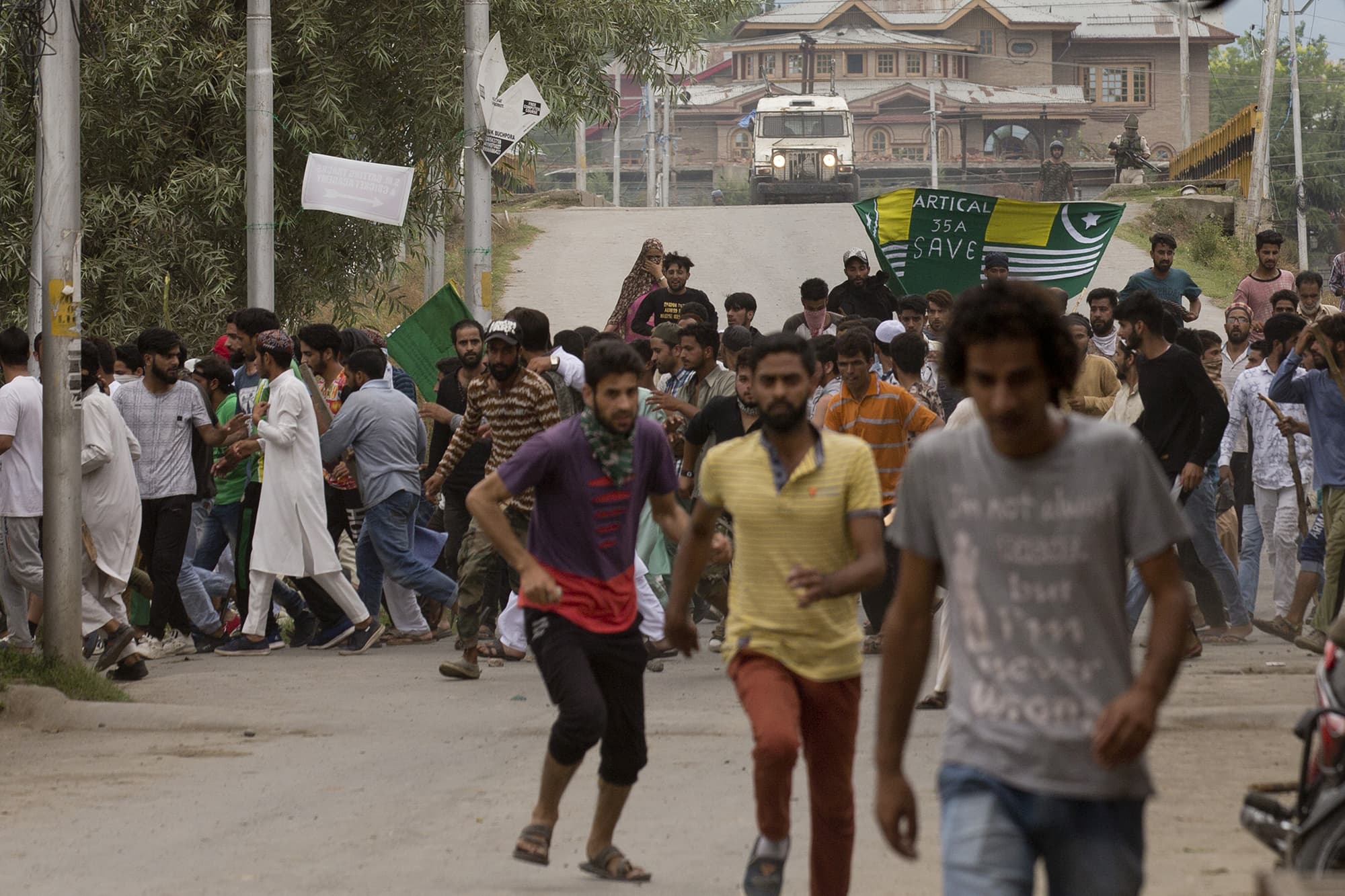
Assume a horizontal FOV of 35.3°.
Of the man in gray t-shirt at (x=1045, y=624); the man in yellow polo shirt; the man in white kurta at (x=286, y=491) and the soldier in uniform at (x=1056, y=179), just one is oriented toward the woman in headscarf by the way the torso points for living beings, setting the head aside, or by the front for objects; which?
the soldier in uniform

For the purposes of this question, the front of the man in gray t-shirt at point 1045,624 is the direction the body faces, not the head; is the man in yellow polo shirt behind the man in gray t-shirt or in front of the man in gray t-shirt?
behind

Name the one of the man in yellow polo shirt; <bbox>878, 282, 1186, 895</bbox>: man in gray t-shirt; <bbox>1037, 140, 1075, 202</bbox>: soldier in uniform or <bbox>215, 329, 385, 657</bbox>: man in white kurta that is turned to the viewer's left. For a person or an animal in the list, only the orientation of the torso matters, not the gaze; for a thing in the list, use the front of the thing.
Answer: the man in white kurta

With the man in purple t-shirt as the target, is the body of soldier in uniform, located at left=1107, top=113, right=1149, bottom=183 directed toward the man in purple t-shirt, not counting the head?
yes

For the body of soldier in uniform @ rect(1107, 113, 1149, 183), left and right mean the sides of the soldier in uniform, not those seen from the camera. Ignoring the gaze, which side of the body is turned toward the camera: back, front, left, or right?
front

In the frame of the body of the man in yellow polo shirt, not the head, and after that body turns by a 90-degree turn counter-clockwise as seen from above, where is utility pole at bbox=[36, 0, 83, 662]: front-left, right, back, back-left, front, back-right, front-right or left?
back-left

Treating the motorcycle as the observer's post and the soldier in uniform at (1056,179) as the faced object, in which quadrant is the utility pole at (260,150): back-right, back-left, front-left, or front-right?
front-left

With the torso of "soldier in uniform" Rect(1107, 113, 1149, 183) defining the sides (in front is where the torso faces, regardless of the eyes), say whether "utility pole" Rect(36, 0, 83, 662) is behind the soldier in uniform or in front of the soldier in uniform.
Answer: in front

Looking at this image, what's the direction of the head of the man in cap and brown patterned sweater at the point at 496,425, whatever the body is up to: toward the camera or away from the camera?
toward the camera

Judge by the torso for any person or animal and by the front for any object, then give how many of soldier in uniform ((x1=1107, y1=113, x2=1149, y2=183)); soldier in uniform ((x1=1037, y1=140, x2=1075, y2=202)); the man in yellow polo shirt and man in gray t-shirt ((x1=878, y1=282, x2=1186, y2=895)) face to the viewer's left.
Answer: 0

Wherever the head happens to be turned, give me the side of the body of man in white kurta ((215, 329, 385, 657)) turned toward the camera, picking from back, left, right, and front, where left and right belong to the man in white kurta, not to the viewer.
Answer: left

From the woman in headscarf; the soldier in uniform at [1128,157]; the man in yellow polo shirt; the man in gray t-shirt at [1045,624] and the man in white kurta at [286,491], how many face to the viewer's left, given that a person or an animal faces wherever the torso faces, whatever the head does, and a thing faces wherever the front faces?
1

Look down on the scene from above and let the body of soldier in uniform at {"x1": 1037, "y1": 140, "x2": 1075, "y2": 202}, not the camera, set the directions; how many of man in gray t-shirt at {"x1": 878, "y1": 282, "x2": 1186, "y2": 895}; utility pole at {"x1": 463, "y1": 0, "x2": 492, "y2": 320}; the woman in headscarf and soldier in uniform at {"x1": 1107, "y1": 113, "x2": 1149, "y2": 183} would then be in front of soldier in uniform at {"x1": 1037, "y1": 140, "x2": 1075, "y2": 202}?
3

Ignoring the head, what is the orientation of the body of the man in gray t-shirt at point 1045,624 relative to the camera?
toward the camera

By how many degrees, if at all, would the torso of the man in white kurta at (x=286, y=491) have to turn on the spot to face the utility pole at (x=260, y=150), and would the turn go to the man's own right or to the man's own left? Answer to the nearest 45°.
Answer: approximately 90° to the man's own right

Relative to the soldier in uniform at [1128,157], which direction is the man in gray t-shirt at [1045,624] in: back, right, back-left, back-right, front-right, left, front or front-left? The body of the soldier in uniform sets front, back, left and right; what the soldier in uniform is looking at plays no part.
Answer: front

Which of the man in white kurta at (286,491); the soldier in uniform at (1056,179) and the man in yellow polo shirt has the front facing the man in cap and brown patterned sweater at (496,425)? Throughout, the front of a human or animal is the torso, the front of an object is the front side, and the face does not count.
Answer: the soldier in uniform

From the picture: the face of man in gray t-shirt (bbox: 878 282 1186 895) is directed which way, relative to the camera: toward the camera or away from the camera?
toward the camera

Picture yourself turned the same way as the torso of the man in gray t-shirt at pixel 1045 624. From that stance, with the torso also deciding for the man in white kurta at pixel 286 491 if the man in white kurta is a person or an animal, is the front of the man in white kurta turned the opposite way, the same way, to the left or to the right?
to the right
